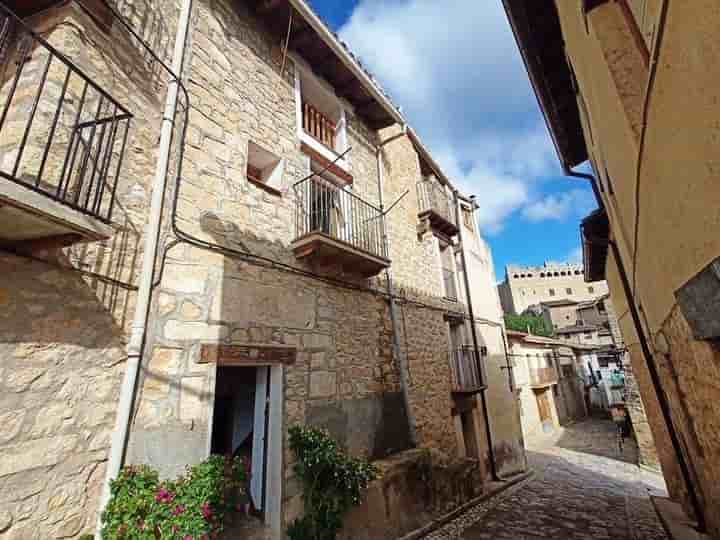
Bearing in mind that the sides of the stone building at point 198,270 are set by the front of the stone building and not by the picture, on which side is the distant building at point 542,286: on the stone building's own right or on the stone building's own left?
on the stone building's own left

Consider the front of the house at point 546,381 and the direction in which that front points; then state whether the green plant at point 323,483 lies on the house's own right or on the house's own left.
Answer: on the house's own right

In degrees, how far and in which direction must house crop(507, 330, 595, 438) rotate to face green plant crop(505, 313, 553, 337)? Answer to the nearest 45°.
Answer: approximately 135° to its left

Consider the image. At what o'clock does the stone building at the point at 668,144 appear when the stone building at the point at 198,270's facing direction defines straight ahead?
the stone building at the point at 668,144 is roughly at 12 o'clock from the stone building at the point at 198,270.

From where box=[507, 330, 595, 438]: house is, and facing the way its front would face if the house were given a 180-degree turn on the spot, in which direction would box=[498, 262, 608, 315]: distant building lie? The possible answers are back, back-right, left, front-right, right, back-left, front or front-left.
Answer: front-right

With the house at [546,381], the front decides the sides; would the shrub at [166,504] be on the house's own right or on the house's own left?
on the house's own right

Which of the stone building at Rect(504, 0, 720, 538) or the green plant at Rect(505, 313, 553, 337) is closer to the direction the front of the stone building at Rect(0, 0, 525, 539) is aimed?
the stone building

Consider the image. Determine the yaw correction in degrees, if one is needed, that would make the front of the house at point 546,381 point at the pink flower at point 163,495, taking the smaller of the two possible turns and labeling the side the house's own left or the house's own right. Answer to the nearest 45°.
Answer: approximately 45° to the house's own right

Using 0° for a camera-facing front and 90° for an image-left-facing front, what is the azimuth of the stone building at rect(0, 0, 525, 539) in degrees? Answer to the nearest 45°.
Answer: approximately 315°
